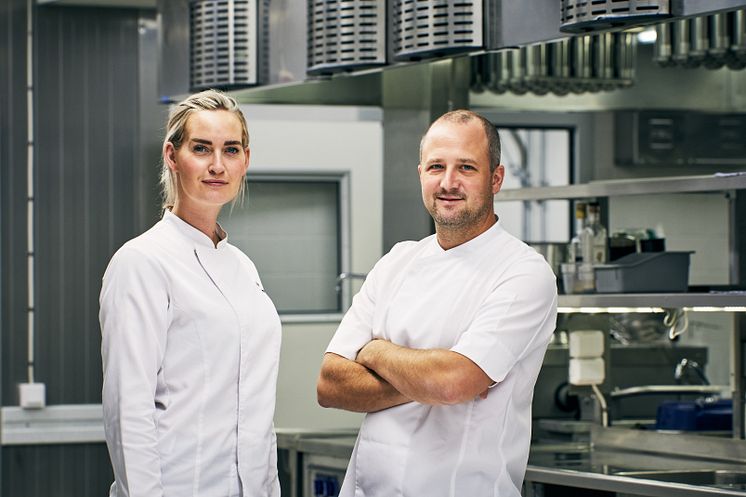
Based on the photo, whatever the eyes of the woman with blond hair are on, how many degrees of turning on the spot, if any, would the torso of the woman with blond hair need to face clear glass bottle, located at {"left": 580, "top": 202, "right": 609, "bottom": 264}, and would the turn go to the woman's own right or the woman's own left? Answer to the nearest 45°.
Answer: approximately 90° to the woman's own left

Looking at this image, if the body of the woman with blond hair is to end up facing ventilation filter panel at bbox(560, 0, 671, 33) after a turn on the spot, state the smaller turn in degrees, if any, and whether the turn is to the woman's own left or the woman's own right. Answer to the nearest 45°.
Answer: approximately 90° to the woman's own left

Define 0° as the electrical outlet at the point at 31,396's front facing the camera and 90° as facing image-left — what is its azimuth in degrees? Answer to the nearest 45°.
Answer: approximately 0°

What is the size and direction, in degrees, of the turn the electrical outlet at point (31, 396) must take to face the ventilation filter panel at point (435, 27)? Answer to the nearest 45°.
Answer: approximately 45° to its left

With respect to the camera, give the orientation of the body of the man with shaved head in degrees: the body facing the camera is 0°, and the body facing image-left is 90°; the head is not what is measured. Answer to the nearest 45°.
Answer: approximately 45°

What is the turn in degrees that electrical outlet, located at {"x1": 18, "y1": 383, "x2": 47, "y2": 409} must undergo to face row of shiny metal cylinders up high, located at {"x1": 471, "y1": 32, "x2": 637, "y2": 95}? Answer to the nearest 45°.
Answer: approximately 90° to its left

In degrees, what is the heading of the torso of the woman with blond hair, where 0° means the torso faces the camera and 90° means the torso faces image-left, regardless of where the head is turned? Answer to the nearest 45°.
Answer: approximately 315°
